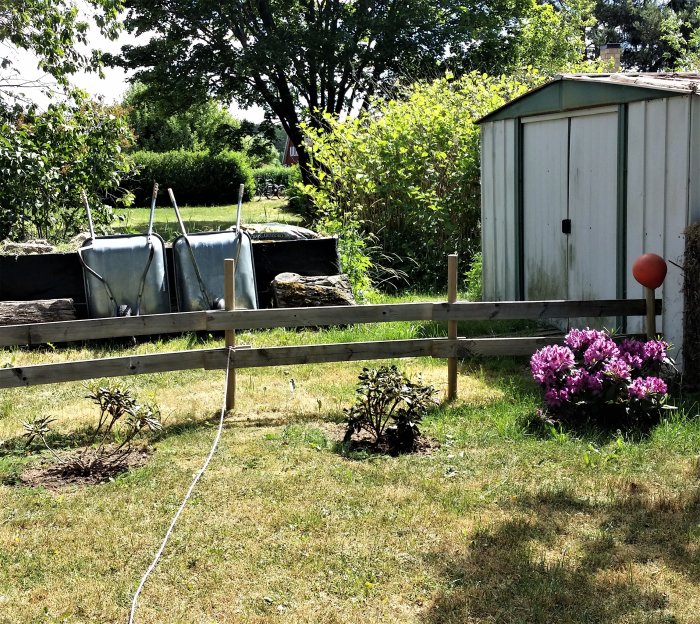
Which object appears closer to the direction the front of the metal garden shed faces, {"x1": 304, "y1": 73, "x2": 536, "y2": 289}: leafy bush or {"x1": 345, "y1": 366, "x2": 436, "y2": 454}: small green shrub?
the small green shrub

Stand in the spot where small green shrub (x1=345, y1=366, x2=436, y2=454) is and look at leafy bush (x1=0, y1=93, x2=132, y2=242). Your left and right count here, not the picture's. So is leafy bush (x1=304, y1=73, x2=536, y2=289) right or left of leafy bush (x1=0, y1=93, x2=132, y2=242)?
right

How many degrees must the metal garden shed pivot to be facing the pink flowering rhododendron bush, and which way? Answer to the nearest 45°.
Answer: approximately 45° to its left

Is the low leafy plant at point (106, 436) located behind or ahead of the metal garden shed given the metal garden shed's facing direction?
ahead

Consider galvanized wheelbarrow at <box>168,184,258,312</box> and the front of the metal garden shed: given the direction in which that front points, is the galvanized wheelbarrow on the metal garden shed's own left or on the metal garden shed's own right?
on the metal garden shed's own right

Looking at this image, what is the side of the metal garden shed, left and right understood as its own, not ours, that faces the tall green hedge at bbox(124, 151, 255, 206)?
right

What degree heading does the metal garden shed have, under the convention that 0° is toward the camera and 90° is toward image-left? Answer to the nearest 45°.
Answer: approximately 45°

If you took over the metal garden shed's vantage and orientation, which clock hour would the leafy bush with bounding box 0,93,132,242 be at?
The leafy bush is roughly at 2 o'clock from the metal garden shed.

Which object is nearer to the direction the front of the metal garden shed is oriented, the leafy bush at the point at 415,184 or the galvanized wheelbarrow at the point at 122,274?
the galvanized wheelbarrow

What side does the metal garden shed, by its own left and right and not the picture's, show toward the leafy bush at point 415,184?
right

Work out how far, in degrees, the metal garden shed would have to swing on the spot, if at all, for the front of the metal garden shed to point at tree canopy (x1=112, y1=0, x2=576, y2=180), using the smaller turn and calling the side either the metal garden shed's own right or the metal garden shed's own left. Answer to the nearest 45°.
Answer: approximately 90° to the metal garden shed's own right

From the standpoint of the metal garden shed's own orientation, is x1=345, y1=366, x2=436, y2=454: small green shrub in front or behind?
in front
